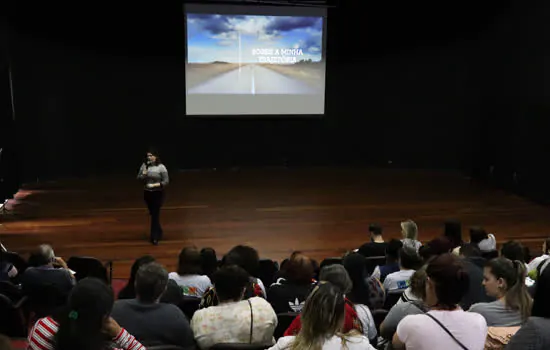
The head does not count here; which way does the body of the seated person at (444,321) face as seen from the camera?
away from the camera

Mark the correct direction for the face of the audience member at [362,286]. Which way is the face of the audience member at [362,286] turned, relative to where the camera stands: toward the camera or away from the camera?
away from the camera

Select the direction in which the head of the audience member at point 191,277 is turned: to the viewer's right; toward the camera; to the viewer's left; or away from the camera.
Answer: away from the camera

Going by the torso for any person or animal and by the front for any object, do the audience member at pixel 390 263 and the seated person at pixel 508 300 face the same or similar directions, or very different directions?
same or similar directions

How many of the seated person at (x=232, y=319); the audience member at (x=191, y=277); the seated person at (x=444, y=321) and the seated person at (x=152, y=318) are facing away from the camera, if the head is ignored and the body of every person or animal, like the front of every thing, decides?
4

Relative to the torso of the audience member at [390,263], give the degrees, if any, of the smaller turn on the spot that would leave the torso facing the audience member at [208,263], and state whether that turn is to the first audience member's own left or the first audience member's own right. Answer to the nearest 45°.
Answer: approximately 45° to the first audience member's own left

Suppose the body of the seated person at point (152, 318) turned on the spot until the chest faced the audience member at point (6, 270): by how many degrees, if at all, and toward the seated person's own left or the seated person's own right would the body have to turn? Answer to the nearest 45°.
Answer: approximately 45° to the seated person's own left

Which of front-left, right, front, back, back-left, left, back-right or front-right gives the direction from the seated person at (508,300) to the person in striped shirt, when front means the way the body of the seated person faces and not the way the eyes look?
left

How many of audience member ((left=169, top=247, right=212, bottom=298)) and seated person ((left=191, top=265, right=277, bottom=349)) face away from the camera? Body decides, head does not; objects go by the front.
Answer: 2

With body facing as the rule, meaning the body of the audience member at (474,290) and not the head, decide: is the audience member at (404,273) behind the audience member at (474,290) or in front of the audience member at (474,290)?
in front

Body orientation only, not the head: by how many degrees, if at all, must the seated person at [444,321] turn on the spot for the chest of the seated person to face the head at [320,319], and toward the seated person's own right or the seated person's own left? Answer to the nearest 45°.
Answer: approximately 135° to the seated person's own left

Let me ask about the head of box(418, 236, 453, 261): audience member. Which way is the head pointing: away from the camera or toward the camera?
away from the camera

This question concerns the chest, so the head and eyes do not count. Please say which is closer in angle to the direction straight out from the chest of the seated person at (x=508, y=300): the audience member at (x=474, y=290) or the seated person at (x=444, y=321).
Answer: the audience member

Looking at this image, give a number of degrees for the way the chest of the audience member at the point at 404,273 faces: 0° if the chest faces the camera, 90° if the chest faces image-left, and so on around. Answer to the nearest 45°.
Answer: approximately 135°

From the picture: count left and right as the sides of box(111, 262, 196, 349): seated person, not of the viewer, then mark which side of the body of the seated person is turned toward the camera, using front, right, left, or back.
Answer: back

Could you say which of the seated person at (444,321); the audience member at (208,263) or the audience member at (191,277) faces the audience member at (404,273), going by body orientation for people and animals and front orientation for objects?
the seated person

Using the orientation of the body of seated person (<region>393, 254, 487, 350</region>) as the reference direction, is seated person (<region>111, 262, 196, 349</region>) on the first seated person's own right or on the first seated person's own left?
on the first seated person's own left

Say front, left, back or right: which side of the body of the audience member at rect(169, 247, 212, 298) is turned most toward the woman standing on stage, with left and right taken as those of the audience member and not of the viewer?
front

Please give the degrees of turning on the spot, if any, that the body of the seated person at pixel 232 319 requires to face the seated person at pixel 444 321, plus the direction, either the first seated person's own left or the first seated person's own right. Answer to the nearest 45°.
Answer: approximately 135° to the first seated person's own right

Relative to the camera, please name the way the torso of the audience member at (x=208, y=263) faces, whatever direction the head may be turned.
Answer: away from the camera

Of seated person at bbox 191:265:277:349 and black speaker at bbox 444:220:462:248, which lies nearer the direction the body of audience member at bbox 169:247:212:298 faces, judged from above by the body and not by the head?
the black speaker
